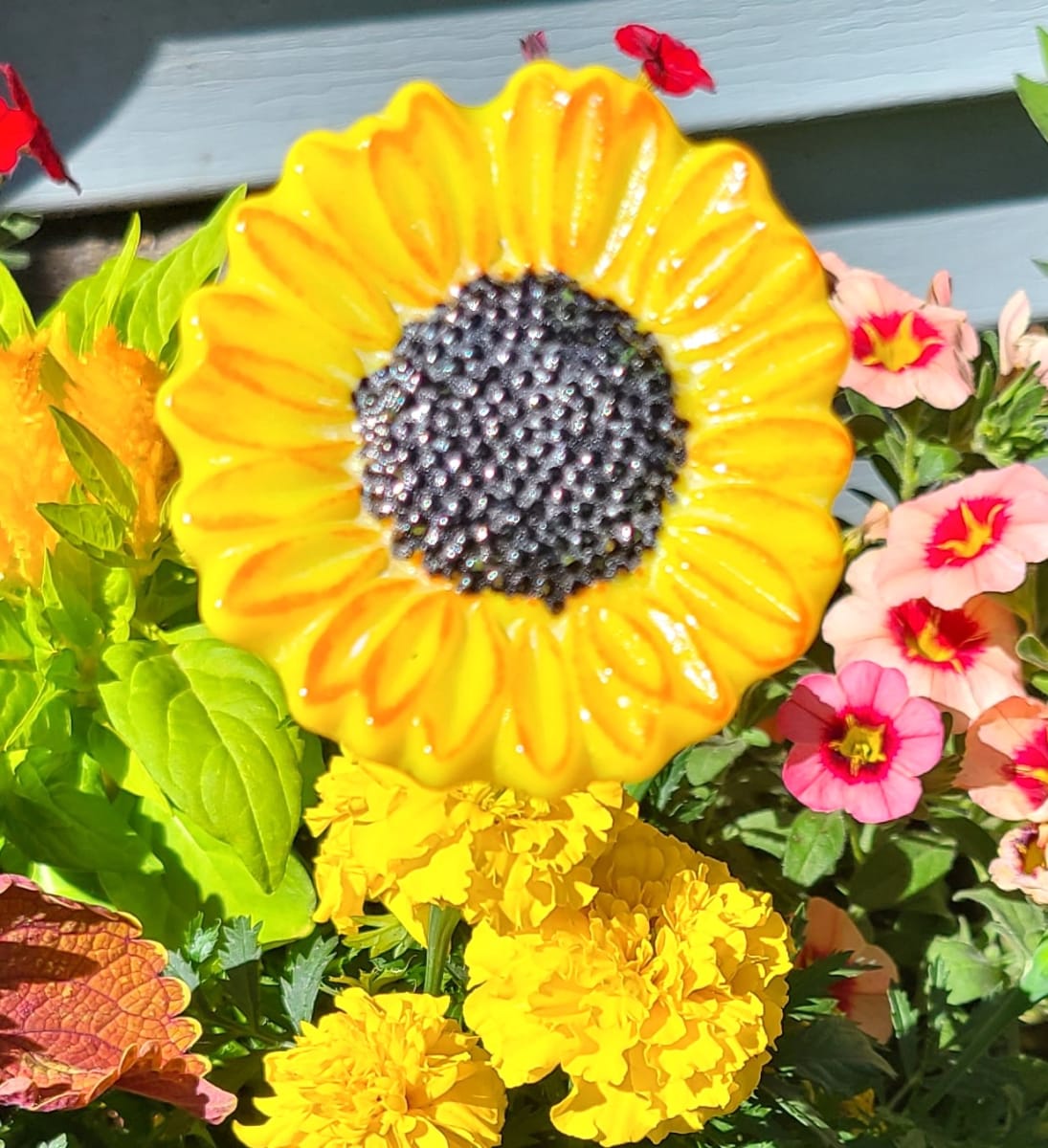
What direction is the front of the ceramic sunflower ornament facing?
toward the camera
